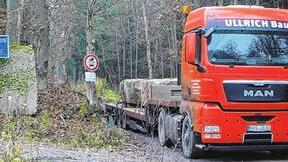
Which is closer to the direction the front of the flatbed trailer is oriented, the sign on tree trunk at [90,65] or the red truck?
the red truck

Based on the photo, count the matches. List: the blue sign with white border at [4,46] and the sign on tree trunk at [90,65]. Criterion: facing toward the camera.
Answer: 2

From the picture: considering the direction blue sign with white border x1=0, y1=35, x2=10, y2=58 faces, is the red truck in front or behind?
in front

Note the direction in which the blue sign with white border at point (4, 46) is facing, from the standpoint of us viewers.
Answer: facing the viewer

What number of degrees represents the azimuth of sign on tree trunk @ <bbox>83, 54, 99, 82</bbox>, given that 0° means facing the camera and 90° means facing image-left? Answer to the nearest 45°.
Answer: approximately 0°

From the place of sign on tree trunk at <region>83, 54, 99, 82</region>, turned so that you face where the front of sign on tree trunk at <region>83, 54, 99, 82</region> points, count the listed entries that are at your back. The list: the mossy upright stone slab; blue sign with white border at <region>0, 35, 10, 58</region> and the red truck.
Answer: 0

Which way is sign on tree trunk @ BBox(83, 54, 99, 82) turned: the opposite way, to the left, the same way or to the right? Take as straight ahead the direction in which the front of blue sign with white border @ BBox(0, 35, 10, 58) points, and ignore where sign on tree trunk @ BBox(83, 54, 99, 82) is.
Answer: the same way

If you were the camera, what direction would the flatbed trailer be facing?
facing the viewer and to the right of the viewer

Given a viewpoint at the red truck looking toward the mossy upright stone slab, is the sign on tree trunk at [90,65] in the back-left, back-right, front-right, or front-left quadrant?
front-right

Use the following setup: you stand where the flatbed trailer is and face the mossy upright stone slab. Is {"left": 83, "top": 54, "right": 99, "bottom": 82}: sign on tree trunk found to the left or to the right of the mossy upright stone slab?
right
